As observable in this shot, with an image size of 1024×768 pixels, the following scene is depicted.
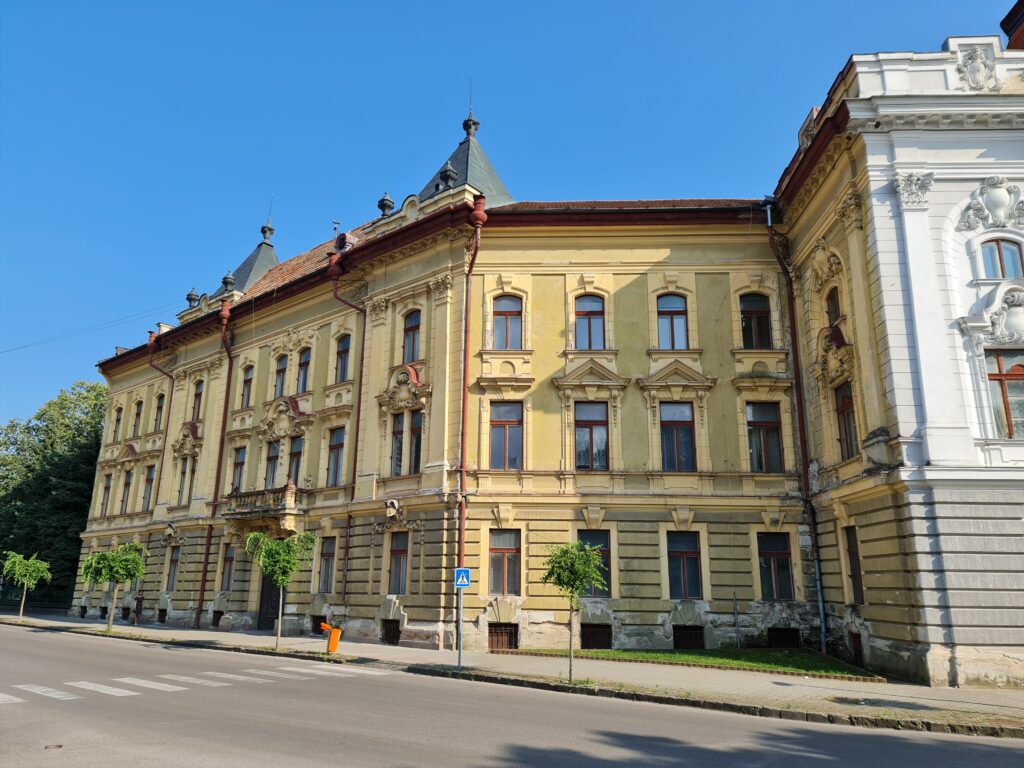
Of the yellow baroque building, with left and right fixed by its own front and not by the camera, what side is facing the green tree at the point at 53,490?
right

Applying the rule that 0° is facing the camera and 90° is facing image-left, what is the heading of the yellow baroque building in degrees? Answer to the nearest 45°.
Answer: approximately 45°

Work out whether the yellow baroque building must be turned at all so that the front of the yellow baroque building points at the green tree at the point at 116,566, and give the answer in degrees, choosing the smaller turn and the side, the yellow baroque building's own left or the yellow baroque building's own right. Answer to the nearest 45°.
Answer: approximately 45° to the yellow baroque building's own right
